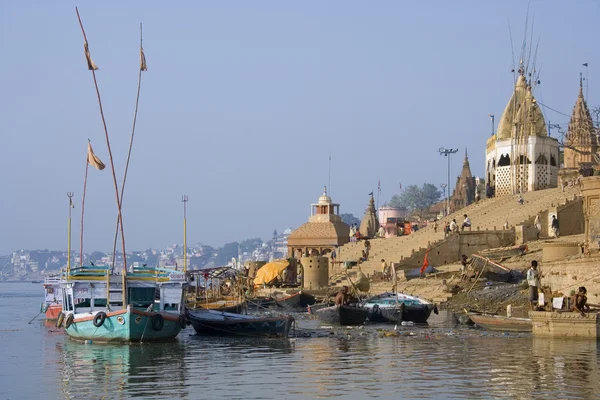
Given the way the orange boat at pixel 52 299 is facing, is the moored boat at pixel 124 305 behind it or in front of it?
in front

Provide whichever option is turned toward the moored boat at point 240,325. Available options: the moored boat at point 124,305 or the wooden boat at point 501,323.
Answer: the wooden boat

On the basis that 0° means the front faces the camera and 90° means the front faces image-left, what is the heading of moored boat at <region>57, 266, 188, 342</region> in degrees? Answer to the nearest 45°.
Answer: approximately 0°

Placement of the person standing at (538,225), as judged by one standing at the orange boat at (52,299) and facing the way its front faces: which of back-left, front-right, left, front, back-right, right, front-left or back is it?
left

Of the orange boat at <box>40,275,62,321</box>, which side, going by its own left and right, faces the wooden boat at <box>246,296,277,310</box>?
left

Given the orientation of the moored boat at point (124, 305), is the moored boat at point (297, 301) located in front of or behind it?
behind

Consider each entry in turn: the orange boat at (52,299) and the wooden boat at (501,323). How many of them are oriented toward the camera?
1

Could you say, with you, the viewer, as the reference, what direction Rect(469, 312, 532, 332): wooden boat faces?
facing to the left of the viewer

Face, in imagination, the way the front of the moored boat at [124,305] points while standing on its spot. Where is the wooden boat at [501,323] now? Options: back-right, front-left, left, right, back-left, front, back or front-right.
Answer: left

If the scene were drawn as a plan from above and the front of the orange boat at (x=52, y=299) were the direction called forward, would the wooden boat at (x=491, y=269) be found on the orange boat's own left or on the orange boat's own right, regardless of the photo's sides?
on the orange boat's own left
